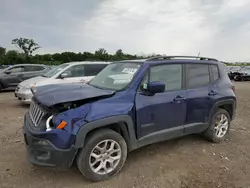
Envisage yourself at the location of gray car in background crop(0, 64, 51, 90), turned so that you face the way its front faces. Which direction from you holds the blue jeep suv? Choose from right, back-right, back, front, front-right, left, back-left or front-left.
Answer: left

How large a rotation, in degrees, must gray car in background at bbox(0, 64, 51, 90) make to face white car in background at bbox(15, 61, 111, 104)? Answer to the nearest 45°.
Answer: approximately 90° to its left

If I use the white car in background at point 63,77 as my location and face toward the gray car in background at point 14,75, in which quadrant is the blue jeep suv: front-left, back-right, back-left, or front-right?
back-left

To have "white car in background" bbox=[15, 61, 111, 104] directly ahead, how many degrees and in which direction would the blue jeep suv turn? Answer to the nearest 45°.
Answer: approximately 90° to its right

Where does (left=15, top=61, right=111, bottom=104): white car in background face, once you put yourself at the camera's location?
facing the viewer and to the left of the viewer

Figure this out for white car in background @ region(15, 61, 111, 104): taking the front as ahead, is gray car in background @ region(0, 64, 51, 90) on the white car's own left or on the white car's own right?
on the white car's own right

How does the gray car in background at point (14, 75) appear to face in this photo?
to the viewer's left

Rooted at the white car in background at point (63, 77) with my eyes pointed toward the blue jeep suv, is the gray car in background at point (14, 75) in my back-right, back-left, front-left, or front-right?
back-right

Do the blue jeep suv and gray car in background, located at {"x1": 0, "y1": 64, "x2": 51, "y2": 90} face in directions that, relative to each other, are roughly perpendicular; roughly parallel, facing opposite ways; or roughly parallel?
roughly parallel

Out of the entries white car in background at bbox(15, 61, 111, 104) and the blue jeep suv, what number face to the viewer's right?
0

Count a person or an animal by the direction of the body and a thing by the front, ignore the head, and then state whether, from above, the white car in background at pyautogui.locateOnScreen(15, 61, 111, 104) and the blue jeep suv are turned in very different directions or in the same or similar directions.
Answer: same or similar directions

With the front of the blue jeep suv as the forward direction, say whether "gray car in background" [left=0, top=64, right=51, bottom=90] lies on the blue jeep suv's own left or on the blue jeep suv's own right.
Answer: on the blue jeep suv's own right
